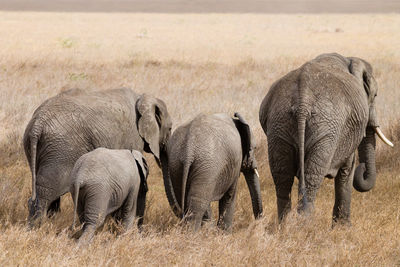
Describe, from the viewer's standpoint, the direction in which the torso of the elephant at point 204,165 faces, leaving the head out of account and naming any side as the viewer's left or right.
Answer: facing away from the viewer and to the right of the viewer

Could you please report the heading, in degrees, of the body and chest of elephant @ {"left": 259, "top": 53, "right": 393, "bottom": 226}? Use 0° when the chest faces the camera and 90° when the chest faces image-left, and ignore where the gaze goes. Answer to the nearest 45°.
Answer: approximately 225°

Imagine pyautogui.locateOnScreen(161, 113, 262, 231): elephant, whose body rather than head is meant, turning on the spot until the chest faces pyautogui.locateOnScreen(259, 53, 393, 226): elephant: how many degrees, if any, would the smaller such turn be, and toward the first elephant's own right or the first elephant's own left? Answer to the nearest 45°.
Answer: approximately 45° to the first elephant's own right

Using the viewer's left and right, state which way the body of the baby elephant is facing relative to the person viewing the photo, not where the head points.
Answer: facing away from the viewer and to the right of the viewer
